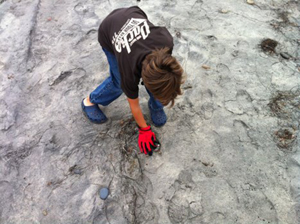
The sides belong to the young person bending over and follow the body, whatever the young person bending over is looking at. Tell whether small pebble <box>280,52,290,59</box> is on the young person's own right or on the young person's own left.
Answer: on the young person's own left

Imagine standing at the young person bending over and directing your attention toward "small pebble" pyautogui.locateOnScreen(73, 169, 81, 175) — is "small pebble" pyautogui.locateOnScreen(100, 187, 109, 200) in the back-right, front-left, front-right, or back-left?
front-left

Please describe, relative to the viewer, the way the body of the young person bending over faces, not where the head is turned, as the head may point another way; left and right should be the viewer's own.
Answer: facing the viewer and to the right of the viewer
